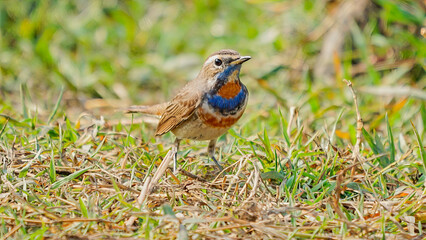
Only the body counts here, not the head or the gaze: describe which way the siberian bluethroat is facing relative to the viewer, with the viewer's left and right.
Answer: facing the viewer and to the right of the viewer

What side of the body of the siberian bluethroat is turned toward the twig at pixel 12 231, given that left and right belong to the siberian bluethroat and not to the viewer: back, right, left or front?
right

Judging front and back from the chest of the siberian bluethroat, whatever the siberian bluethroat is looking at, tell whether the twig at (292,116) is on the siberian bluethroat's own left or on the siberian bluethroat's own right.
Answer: on the siberian bluethroat's own left

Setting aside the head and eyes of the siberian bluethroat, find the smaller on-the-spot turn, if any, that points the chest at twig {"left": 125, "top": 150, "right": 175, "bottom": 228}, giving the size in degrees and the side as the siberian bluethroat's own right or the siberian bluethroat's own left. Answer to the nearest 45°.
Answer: approximately 90° to the siberian bluethroat's own right

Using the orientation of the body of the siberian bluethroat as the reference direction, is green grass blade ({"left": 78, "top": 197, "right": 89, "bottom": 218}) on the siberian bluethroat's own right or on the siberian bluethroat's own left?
on the siberian bluethroat's own right

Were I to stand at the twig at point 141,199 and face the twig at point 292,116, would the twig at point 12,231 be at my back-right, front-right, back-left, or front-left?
back-left

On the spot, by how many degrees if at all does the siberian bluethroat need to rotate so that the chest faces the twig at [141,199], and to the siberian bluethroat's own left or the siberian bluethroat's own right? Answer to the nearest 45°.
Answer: approximately 90° to the siberian bluethroat's own right

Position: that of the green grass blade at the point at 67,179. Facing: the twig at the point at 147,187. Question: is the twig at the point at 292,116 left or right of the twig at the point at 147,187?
left
